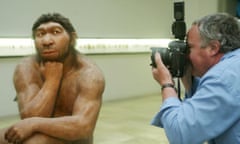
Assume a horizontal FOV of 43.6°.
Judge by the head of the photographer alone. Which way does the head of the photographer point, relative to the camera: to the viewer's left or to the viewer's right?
to the viewer's left

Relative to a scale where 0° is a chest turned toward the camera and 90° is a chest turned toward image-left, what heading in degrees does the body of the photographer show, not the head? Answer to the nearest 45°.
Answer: approximately 90°
